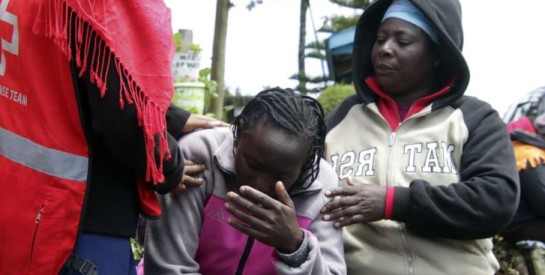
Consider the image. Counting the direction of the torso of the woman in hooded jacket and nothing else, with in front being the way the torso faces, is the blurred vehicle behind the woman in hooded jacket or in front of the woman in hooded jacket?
behind

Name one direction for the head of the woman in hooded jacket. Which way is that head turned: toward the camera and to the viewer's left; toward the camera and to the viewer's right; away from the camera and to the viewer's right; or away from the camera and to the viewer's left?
toward the camera and to the viewer's left

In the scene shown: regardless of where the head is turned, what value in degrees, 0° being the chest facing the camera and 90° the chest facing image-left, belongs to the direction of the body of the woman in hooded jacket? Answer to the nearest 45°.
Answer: approximately 45°

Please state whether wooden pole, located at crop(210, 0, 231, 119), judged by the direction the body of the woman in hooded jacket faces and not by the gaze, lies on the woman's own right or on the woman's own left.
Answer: on the woman's own right

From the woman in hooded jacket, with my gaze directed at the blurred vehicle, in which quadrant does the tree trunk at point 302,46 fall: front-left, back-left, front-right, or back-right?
front-left

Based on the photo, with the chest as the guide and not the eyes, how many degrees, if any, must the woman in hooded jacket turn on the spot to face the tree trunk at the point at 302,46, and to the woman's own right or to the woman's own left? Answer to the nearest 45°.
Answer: approximately 135° to the woman's own right

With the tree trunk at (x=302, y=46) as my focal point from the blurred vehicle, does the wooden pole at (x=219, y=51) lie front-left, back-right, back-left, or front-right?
front-left
